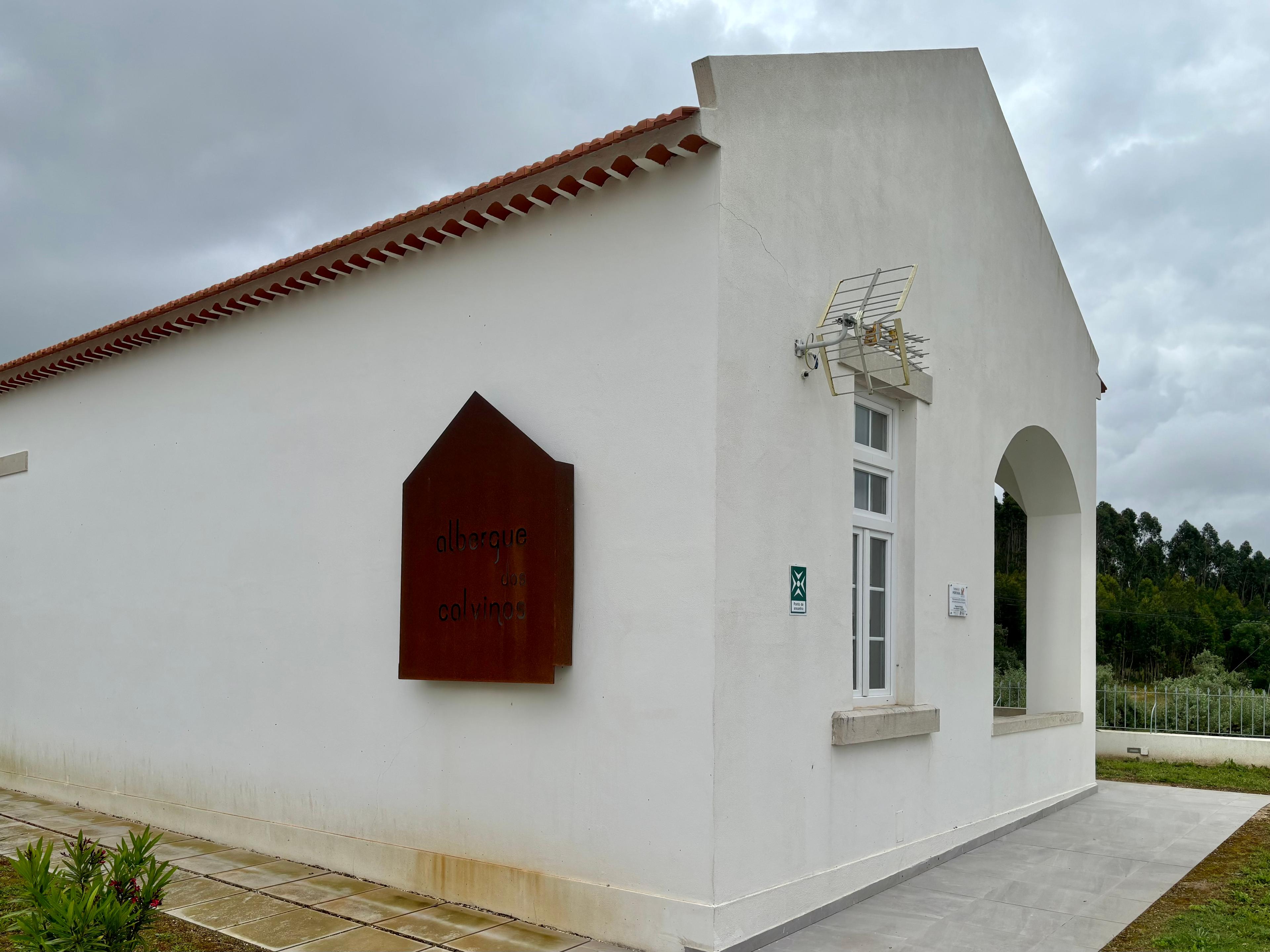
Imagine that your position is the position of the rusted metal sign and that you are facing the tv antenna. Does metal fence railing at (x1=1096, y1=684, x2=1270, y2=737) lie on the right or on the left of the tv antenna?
left

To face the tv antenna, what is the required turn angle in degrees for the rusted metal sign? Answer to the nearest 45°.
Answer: approximately 135° to its left

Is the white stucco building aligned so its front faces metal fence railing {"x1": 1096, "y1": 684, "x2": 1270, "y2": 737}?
no

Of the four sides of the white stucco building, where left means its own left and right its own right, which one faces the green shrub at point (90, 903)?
right

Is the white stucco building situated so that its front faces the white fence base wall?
no

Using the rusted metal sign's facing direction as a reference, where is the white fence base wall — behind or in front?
behind

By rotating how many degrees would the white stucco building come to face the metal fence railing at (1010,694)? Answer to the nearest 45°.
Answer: approximately 90° to its left

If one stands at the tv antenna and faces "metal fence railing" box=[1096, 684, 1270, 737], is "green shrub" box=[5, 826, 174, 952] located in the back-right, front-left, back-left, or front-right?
back-left

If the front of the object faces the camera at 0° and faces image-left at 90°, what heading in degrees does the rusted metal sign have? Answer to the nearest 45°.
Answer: approximately 45°

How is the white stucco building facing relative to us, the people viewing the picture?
facing the viewer and to the right of the viewer

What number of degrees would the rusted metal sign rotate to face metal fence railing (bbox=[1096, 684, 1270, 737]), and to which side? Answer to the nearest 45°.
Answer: approximately 180°
